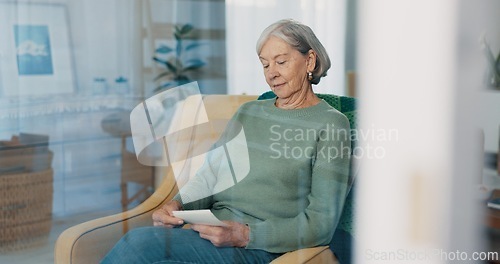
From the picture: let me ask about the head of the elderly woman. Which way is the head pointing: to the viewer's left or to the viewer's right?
to the viewer's left

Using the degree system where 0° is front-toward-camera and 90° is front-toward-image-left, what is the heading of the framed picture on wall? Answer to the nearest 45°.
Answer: approximately 0°

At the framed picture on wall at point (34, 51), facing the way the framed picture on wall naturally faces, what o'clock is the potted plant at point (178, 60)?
The potted plant is roughly at 10 o'clock from the framed picture on wall.

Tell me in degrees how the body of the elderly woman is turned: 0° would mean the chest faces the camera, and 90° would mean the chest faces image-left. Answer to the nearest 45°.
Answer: approximately 45°

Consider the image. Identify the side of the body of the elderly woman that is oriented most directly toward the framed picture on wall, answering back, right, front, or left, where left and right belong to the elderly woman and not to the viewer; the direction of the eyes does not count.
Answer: right
